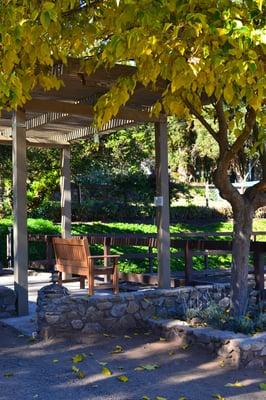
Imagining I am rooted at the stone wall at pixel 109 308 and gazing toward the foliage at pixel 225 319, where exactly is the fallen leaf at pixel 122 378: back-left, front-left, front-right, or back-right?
front-right

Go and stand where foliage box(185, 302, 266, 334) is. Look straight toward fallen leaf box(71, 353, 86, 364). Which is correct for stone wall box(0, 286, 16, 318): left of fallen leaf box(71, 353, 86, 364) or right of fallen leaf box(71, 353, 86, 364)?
right

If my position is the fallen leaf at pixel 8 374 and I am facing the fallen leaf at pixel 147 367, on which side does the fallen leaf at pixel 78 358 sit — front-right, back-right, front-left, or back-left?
front-left

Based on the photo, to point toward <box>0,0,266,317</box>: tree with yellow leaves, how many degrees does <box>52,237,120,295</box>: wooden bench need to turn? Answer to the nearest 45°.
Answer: approximately 135° to its right

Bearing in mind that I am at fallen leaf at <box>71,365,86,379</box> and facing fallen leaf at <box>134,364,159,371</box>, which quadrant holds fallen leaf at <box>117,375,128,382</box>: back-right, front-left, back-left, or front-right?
front-right
